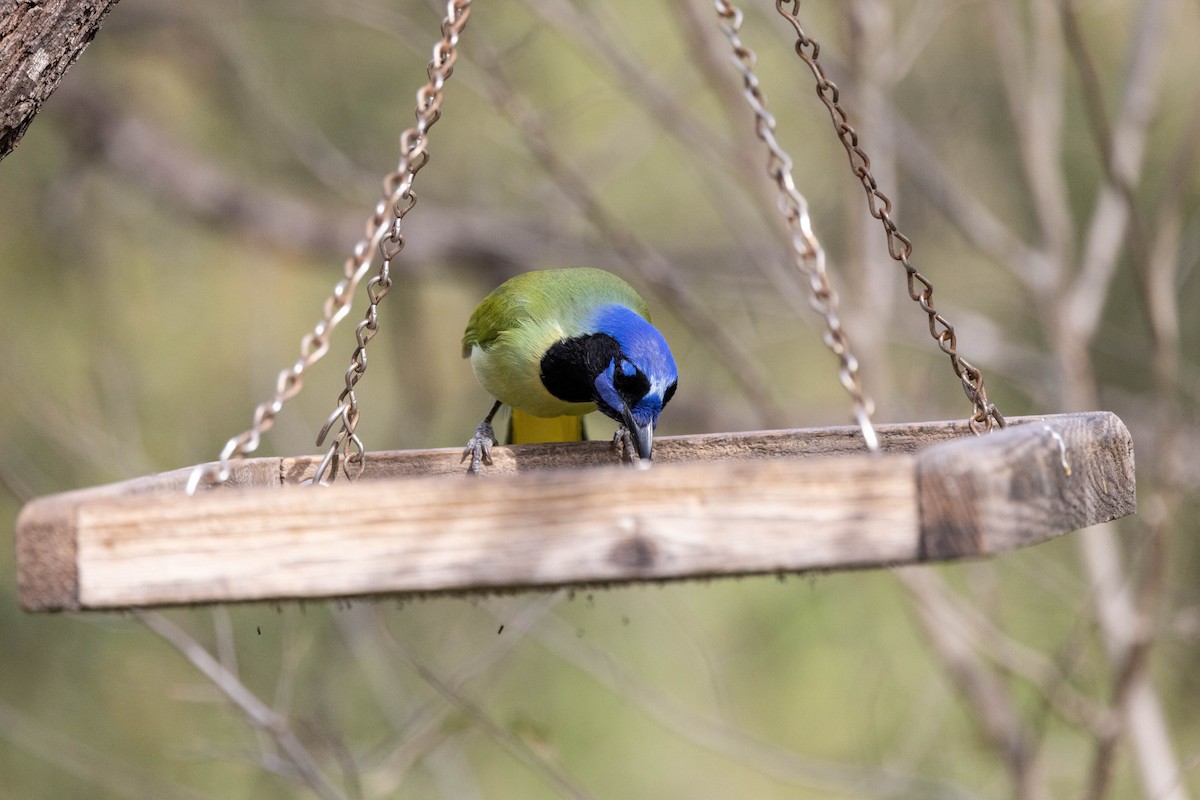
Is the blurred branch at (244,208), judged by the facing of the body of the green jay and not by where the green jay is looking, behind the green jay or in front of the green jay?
behind

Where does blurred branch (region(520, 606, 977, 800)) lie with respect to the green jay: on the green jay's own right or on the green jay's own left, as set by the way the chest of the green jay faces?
on the green jay's own left

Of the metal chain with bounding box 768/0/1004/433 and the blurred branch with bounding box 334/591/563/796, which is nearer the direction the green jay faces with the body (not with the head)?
the metal chain

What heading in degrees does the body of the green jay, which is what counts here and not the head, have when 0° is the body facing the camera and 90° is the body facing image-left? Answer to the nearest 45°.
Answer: approximately 315°
